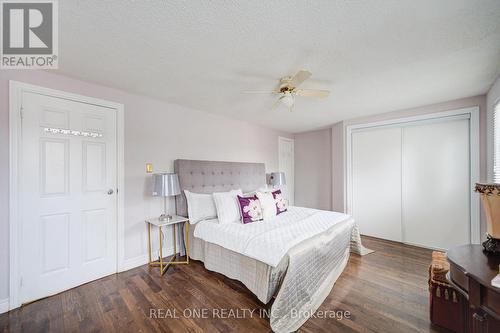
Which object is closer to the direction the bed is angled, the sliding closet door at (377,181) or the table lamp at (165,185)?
the sliding closet door

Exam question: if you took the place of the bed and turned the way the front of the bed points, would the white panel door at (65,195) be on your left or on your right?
on your right

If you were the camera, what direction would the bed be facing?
facing the viewer and to the right of the viewer

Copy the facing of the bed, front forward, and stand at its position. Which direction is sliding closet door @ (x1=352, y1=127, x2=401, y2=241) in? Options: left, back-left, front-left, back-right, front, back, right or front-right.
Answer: left

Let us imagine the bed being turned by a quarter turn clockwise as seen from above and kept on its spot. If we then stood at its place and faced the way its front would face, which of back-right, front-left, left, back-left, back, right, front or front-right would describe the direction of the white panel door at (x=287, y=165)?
back-right

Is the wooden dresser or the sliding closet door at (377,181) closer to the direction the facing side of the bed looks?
the wooden dresser

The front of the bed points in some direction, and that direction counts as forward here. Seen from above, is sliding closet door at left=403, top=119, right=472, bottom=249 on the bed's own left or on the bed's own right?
on the bed's own left

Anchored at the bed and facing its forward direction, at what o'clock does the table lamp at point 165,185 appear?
The table lamp is roughly at 5 o'clock from the bed.

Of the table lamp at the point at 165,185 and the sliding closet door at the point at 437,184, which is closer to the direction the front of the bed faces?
the sliding closet door
